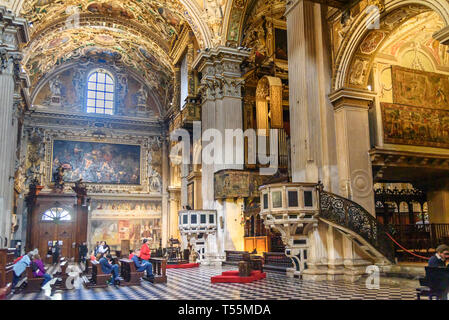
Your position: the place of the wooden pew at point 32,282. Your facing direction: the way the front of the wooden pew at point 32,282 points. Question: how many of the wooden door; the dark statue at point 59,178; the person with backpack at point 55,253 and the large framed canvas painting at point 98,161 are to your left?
4

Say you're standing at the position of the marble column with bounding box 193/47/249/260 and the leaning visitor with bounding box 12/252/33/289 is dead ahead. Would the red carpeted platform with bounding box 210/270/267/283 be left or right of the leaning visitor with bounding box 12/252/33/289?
left

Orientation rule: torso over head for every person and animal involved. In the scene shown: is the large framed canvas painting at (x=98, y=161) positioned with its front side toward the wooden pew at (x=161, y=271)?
yes

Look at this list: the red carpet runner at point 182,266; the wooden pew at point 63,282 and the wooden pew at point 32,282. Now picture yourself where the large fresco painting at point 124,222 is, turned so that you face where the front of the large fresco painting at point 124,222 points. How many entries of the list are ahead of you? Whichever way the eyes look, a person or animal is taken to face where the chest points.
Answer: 3

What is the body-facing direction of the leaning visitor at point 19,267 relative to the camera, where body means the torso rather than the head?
to the viewer's right

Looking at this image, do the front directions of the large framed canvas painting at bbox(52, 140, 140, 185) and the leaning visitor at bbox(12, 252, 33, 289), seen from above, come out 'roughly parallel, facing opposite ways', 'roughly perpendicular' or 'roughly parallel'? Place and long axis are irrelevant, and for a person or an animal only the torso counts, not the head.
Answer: roughly perpendicular

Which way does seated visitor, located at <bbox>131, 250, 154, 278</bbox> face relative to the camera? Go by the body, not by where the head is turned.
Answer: to the viewer's right

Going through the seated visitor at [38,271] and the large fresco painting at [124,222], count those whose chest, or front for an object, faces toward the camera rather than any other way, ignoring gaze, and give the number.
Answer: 1

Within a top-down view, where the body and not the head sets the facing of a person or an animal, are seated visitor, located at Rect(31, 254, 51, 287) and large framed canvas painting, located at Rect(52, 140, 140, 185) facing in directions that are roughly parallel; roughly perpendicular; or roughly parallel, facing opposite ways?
roughly perpendicular
